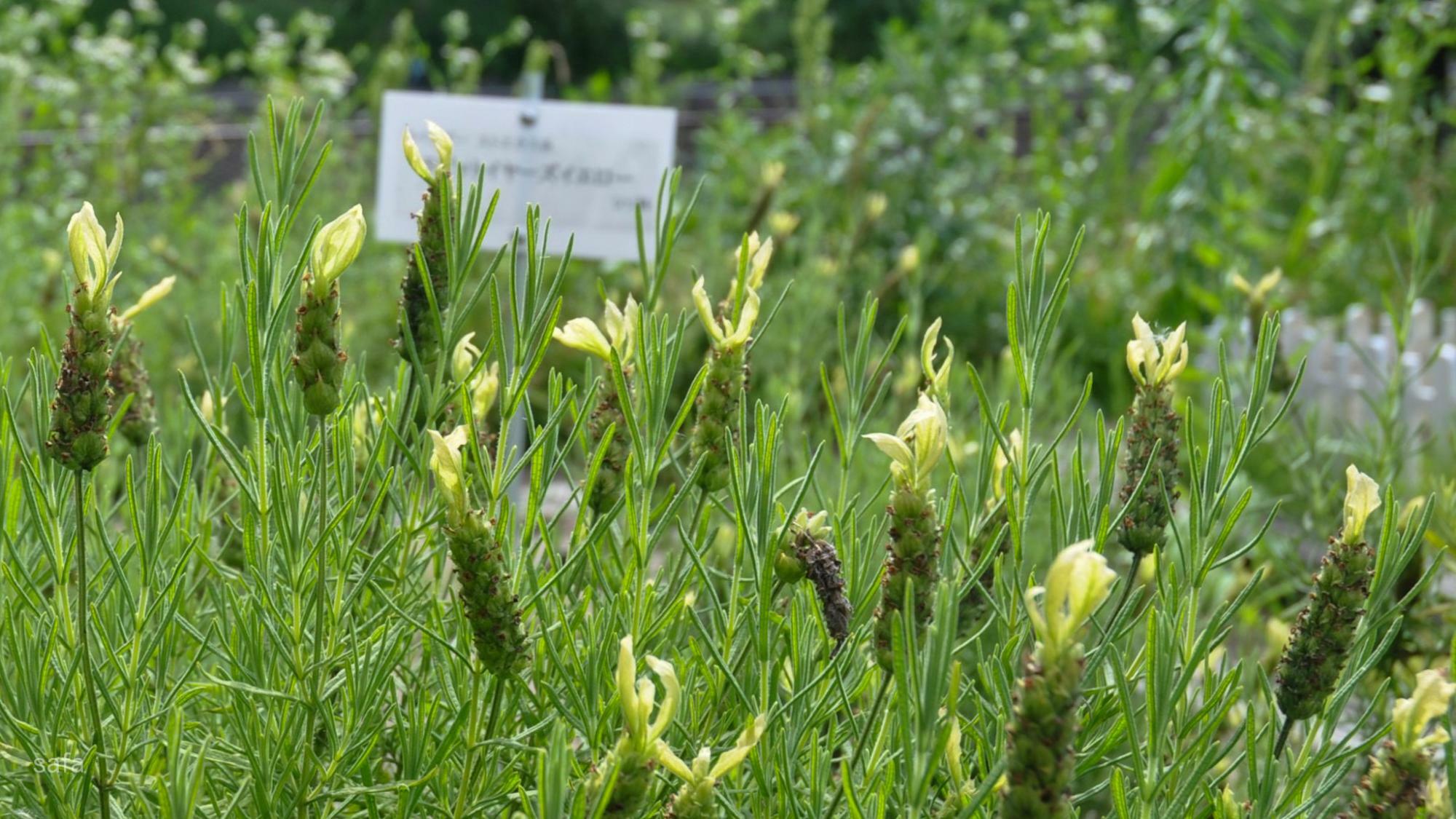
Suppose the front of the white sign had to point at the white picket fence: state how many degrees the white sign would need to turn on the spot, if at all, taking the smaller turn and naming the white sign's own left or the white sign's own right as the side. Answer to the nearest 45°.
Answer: approximately 135° to the white sign's own left

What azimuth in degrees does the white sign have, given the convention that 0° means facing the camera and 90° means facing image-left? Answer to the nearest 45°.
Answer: approximately 0°
